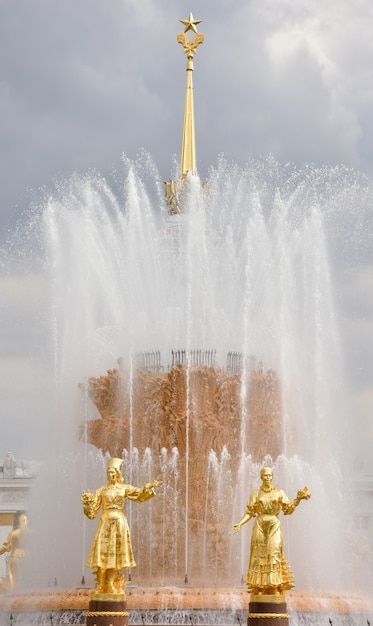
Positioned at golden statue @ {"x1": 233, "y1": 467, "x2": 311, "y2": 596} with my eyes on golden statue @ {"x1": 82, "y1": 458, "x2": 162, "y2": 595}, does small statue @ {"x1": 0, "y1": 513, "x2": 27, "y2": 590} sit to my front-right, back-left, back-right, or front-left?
front-right

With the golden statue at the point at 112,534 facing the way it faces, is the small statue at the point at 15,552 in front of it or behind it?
behind

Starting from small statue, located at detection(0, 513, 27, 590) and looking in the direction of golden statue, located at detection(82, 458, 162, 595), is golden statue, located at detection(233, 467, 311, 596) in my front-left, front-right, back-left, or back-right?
front-left

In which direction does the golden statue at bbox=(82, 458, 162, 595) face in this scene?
toward the camera

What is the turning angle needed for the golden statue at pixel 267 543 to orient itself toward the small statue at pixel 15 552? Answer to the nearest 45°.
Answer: approximately 135° to its right

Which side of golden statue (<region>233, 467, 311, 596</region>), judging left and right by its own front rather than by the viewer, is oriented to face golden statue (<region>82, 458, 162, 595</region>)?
right

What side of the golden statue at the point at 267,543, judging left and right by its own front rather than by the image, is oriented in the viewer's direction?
front

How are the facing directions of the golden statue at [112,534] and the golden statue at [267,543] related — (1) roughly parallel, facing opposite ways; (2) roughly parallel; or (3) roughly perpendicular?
roughly parallel

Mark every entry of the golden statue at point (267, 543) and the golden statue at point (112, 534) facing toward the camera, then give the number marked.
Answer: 2

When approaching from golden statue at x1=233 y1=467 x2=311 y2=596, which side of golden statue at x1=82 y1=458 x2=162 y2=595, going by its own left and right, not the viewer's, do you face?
left

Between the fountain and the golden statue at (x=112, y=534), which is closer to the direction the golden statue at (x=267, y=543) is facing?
the golden statue
